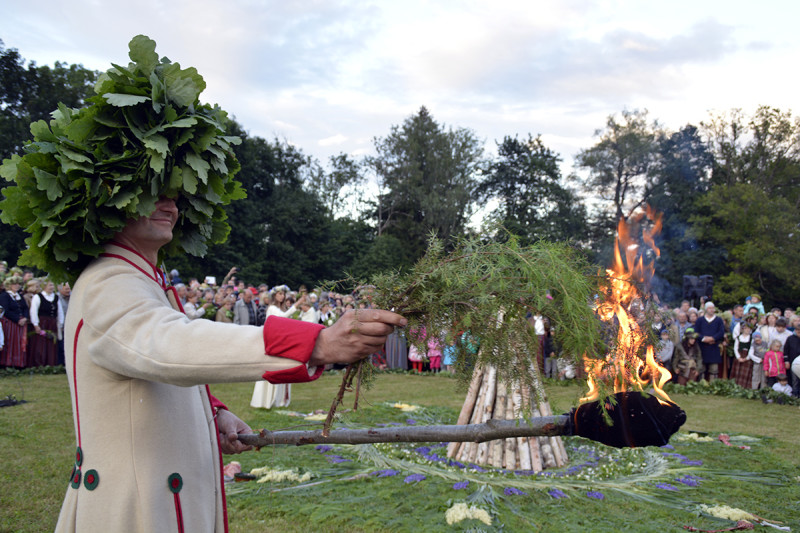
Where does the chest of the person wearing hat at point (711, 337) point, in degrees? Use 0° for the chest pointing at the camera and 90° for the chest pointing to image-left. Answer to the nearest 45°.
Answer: approximately 0°

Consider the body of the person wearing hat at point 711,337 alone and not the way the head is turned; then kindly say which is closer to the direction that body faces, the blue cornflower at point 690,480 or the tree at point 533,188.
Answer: the blue cornflower

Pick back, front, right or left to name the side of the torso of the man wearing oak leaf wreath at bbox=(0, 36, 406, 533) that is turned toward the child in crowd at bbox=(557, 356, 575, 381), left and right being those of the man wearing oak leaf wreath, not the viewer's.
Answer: left

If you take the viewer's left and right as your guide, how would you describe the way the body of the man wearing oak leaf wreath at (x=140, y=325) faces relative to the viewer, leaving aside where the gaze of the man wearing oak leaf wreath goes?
facing to the right of the viewer

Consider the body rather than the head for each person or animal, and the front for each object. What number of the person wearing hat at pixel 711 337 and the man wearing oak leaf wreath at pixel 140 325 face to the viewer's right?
1

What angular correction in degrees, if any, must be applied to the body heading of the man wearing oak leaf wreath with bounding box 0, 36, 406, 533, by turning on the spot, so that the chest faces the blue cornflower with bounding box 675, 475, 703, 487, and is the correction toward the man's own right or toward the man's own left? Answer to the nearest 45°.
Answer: approximately 45° to the man's own left

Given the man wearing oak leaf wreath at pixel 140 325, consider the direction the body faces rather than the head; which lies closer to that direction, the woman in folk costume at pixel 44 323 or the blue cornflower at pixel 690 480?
the blue cornflower

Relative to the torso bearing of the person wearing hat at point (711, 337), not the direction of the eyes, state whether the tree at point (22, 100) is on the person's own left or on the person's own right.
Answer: on the person's own right
